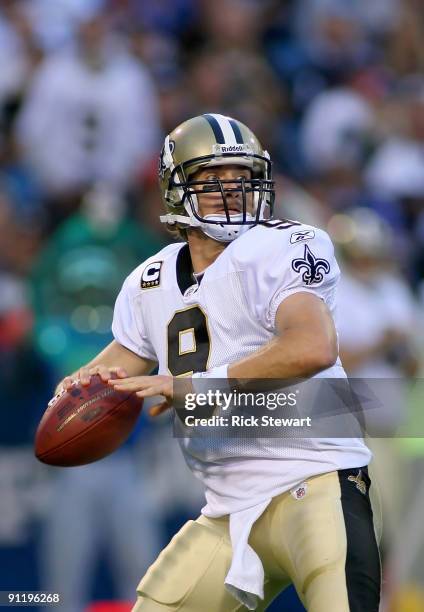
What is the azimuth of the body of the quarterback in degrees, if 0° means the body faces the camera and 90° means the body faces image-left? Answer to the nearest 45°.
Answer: approximately 45°

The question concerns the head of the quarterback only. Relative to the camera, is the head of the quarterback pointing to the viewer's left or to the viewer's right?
to the viewer's right
